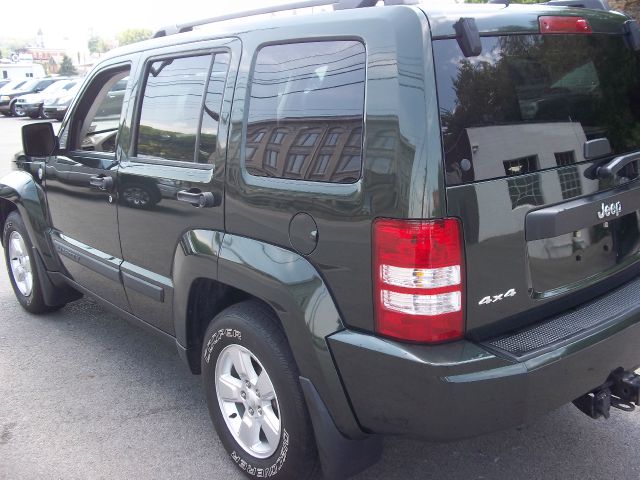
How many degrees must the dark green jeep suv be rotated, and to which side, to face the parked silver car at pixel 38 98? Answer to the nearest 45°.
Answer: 0° — it already faces it

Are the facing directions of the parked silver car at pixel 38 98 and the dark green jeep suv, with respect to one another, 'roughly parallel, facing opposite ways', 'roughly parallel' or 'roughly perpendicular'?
roughly perpendicular

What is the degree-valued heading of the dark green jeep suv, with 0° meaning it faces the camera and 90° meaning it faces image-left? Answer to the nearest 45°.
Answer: approximately 135°

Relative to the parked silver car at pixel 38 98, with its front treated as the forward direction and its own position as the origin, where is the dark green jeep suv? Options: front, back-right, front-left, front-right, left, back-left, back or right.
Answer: front-left

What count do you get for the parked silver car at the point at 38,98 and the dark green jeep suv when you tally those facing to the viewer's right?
0

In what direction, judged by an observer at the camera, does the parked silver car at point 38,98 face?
facing the viewer and to the left of the viewer
